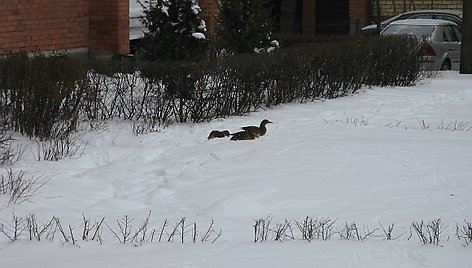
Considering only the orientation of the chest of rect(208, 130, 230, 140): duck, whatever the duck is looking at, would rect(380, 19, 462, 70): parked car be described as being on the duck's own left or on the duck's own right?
on the duck's own left

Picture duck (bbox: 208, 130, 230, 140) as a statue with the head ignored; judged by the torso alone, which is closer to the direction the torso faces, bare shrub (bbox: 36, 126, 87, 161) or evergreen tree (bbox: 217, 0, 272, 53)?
the evergreen tree

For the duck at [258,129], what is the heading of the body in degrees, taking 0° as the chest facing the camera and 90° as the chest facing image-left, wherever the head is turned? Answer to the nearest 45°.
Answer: approximately 270°

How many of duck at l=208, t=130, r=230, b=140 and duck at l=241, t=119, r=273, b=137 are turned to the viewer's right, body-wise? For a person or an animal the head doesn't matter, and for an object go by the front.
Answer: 2

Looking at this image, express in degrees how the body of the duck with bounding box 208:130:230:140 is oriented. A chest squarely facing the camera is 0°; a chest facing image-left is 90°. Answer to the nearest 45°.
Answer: approximately 270°
